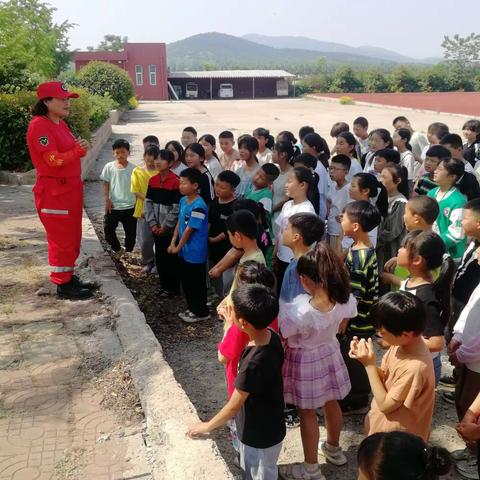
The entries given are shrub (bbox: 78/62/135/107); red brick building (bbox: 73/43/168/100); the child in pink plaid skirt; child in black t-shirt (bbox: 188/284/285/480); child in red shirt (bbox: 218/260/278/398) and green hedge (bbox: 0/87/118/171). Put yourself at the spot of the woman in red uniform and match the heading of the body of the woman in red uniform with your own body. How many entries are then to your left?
3

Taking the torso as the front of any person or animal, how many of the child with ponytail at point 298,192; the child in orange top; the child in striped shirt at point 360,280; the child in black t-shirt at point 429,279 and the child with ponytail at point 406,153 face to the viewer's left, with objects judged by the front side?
5

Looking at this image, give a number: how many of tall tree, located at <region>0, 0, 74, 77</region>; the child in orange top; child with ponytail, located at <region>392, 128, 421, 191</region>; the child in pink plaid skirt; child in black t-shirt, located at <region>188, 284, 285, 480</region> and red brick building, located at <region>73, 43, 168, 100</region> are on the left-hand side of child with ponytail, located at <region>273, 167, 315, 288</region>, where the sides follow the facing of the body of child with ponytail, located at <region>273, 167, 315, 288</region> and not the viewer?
3

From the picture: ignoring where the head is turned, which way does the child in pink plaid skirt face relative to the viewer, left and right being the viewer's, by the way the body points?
facing away from the viewer and to the left of the viewer

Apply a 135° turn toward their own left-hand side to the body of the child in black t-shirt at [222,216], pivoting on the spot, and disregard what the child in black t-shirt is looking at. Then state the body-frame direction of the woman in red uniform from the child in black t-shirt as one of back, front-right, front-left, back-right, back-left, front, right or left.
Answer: back

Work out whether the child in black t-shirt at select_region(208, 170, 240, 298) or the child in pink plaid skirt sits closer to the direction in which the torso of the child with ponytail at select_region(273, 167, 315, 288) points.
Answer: the child in black t-shirt

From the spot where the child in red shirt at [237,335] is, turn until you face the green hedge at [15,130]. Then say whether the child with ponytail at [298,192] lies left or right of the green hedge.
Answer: right

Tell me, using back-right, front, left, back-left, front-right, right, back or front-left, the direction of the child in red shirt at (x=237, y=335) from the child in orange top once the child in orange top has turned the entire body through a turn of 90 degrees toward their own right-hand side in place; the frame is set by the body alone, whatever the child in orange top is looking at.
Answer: left

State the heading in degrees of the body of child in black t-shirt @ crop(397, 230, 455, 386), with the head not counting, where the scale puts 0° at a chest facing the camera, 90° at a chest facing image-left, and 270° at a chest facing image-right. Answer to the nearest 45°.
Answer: approximately 90°

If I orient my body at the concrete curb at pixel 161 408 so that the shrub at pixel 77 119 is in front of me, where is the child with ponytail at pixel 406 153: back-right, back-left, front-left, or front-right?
front-right

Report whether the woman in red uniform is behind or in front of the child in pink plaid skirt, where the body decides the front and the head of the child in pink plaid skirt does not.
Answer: in front

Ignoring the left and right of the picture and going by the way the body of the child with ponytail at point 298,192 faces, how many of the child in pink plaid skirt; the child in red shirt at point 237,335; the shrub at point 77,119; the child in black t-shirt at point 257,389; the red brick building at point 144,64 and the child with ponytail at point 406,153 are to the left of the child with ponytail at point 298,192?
3

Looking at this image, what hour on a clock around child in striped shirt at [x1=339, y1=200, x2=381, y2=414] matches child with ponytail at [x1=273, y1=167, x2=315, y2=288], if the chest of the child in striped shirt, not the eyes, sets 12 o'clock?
The child with ponytail is roughly at 2 o'clock from the child in striped shirt.

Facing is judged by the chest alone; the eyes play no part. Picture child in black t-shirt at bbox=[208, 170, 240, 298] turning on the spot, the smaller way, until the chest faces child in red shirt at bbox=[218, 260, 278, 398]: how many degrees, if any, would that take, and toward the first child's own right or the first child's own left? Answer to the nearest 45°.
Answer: approximately 45° to the first child's own left

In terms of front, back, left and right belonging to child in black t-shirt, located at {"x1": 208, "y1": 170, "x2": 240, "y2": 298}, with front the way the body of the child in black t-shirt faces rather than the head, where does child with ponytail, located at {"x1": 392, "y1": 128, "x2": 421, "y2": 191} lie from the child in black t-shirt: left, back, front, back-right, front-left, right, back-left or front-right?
back

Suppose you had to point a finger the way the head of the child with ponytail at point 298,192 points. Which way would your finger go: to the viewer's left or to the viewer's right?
to the viewer's left

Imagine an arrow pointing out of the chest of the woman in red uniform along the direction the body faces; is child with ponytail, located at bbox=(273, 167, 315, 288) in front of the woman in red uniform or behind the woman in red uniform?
in front

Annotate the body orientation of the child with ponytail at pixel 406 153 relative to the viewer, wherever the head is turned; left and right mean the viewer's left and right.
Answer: facing to the left of the viewer

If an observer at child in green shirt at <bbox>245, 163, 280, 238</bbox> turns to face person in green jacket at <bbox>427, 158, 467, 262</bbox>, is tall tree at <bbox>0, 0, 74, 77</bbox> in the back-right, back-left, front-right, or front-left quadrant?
back-left

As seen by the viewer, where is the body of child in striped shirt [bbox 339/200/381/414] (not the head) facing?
to the viewer's left

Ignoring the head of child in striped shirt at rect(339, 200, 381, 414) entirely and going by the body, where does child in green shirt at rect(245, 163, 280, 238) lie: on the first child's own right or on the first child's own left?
on the first child's own right
